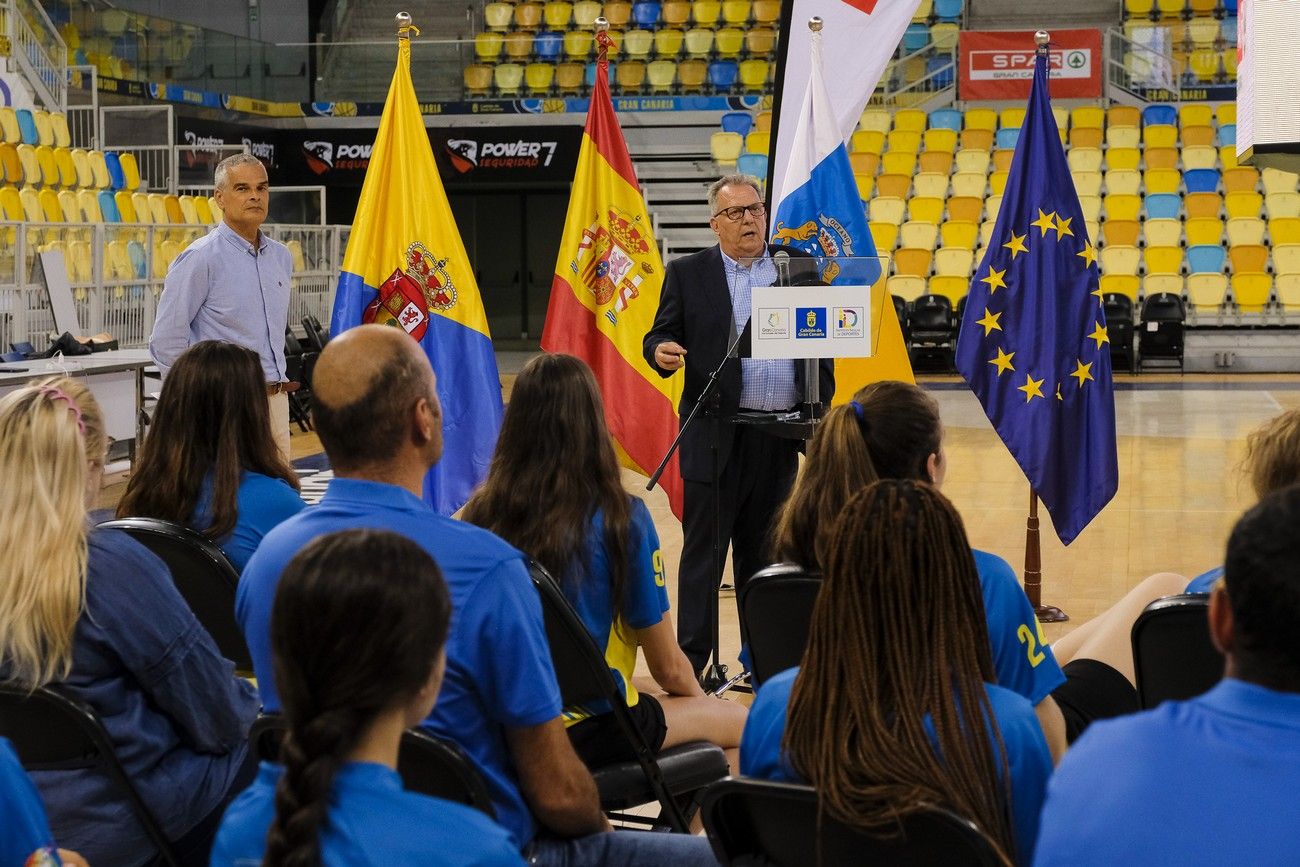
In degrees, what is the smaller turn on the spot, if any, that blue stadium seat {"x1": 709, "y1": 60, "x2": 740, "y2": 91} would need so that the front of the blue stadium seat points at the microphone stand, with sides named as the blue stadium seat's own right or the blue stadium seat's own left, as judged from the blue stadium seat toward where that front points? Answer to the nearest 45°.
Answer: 0° — it already faces it

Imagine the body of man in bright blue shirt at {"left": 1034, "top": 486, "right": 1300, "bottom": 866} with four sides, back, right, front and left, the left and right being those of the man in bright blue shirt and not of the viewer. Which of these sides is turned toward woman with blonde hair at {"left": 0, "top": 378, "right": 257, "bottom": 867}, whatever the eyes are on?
left

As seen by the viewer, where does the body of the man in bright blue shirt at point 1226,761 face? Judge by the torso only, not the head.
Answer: away from the camera

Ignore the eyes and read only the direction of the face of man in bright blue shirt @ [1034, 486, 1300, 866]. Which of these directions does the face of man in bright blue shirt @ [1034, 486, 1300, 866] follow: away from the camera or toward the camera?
away from the camera

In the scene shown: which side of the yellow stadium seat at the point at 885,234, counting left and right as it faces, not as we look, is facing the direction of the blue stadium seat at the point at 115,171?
right

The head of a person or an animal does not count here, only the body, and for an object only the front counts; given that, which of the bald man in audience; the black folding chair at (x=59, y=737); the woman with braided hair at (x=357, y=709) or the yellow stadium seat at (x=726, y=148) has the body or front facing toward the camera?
the yellow stadium seat

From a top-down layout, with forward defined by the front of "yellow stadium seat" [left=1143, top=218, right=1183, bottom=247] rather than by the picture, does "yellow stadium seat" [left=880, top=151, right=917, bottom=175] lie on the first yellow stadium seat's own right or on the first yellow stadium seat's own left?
on the first yellow stadium seat's own right

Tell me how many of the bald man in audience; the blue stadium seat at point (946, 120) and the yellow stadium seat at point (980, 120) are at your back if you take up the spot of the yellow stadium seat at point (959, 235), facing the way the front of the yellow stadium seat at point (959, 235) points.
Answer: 2

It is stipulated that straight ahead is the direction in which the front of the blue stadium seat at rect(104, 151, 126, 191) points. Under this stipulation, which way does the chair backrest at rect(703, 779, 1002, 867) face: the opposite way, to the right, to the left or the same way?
to the left

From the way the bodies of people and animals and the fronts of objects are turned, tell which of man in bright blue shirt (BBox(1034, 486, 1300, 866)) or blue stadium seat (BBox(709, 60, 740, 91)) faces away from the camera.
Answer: the man in bright blue shirt

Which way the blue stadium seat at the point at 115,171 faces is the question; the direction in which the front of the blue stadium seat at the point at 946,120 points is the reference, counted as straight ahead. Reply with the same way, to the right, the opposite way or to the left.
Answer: to the left
